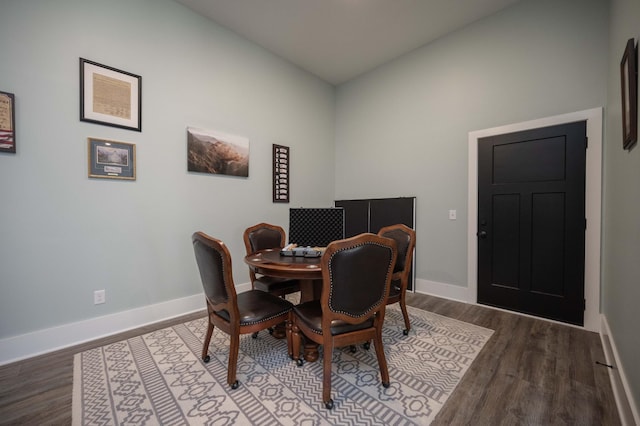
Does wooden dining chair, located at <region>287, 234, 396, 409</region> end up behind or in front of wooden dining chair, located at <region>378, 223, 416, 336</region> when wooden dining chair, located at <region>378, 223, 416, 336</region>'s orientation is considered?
in front

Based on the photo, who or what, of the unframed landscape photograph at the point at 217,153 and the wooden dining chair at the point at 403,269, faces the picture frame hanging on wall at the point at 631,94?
the unframed landscape photograph

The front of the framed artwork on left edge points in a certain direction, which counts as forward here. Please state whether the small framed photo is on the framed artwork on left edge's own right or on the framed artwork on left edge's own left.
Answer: on the framed artwork on left edge's own left

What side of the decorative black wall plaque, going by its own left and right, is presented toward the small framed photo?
right

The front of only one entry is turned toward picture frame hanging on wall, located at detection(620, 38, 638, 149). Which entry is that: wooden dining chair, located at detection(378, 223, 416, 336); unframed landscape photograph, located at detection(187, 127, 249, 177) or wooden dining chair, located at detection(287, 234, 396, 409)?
the unframed landscape photograph

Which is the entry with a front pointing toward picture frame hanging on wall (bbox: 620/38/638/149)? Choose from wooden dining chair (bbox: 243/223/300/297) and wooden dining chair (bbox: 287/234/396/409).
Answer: wooden dining chair (bbox: 243/223/300/297)

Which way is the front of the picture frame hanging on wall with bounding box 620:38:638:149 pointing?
to the viewer's left
